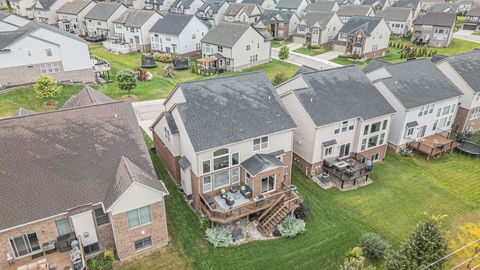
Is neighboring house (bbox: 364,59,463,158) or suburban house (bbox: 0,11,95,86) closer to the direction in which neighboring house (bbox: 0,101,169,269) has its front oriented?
the suburban house

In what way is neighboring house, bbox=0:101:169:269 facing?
away from the camera

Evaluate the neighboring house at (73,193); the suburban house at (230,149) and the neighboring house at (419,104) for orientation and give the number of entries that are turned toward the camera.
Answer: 0

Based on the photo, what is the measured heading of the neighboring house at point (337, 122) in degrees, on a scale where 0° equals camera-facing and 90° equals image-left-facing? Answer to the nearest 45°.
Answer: approximately 135°

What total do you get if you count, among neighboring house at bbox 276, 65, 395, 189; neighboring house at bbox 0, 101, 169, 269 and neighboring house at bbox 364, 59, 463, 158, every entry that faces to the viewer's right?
0

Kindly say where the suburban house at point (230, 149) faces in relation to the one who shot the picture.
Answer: facing away from the viewer and to the left of the viewer

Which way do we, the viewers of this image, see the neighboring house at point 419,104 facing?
facing away from the viewer and to the left of the viewer

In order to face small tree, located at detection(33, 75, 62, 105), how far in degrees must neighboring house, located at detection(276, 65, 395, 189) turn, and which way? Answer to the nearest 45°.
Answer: approximately 45° to its left

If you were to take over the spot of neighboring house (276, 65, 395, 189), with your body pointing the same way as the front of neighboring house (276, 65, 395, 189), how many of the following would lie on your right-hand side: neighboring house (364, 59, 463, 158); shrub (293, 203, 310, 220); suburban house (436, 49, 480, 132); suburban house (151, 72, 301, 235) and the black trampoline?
3

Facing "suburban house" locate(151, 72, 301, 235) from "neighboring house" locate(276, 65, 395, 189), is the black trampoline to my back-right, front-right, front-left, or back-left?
back-left

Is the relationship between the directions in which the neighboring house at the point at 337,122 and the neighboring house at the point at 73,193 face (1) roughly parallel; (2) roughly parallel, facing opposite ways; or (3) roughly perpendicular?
roughly parallel

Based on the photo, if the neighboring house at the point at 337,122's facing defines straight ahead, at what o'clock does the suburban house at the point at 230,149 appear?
The suburban house is roughly at 9 o'clock from the neighboring house.

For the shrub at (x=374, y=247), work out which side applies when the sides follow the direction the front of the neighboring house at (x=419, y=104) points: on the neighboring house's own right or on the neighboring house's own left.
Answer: on the neighboring house's own left

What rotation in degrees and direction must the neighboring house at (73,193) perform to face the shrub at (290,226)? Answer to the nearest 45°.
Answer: approximately 90° to its right

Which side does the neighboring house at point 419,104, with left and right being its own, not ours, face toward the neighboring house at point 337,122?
left

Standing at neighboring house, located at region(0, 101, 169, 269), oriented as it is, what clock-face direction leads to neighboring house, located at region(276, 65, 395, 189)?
neighboring house, located at region(276, 65, 395, 189) is roughly at 3 o'clock from neighboring house, located at region(0, 101, 169, 269).

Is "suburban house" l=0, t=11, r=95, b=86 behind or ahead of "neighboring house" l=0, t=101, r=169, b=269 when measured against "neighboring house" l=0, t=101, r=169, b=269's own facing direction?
ahead
